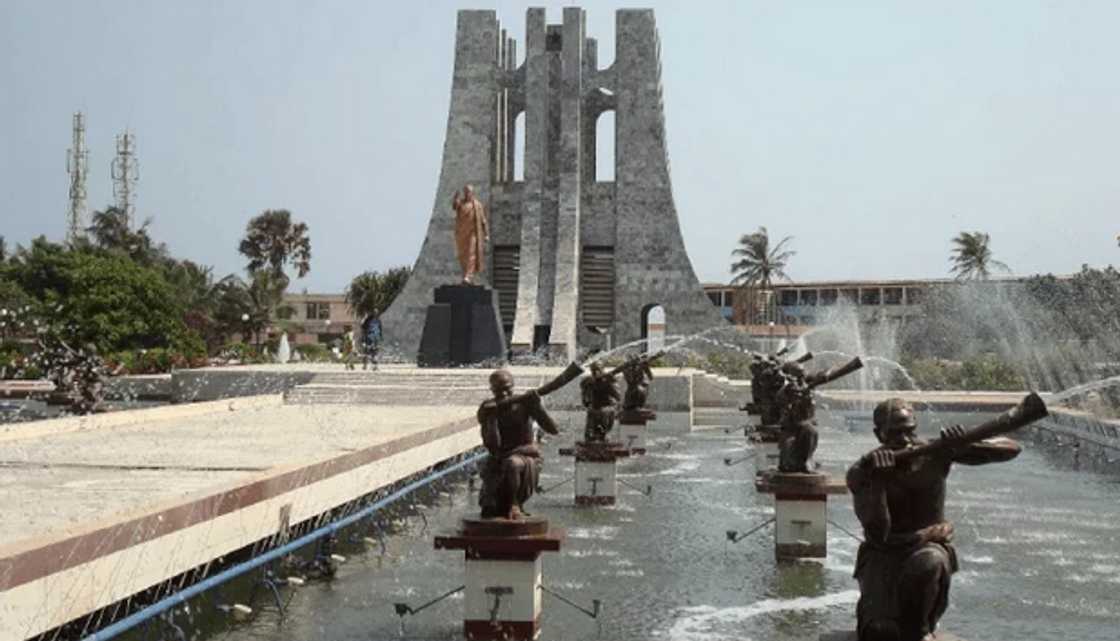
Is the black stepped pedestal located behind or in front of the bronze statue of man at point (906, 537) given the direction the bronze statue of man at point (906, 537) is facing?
behind

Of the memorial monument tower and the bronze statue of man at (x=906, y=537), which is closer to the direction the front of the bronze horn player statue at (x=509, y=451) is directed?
the bronze statue of man

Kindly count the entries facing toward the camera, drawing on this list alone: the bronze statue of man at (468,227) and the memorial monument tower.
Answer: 2

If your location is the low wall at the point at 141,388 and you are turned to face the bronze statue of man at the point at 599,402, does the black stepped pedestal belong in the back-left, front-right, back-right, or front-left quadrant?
front-left

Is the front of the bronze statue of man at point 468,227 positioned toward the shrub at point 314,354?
no

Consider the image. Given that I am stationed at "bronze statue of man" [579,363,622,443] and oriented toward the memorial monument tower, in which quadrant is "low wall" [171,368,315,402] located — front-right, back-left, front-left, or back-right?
front-left

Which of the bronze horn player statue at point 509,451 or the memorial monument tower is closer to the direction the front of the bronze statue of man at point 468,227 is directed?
the bronze horn player statue

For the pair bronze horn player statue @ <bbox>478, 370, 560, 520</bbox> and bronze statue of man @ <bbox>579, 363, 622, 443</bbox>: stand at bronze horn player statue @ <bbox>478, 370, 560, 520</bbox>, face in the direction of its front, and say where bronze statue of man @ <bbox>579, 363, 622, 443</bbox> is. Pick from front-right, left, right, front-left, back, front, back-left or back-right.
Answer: back-left

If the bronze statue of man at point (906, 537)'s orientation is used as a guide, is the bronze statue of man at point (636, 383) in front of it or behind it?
behind

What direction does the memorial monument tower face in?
toward the camera

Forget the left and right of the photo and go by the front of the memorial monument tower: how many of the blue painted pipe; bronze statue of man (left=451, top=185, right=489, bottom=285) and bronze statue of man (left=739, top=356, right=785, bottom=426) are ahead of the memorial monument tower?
3

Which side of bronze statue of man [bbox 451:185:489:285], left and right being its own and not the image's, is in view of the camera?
front

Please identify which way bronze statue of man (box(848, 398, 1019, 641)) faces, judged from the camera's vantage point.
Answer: facing the viewer and to the right of the viewer

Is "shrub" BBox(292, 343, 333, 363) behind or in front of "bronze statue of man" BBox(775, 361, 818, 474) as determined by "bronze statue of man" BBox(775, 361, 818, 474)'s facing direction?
behind

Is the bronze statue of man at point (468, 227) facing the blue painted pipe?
yes

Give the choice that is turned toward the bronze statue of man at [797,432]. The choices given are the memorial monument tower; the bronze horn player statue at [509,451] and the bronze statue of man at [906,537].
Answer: the memorial monument tower

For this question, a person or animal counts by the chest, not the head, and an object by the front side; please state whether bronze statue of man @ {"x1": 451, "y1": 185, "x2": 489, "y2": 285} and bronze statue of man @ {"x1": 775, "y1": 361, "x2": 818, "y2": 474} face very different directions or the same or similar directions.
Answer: same or similar directions

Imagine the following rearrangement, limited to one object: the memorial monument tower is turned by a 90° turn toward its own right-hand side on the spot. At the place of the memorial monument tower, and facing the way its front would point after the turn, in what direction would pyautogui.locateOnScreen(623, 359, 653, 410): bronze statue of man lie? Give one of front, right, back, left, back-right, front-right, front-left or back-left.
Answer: left

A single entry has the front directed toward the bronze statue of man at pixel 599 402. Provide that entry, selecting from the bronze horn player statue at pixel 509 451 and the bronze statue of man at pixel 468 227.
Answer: the bronze statue of man at pixel 468 227

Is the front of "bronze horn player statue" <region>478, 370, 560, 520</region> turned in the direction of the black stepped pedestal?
no

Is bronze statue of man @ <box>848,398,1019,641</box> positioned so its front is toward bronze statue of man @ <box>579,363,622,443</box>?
no
